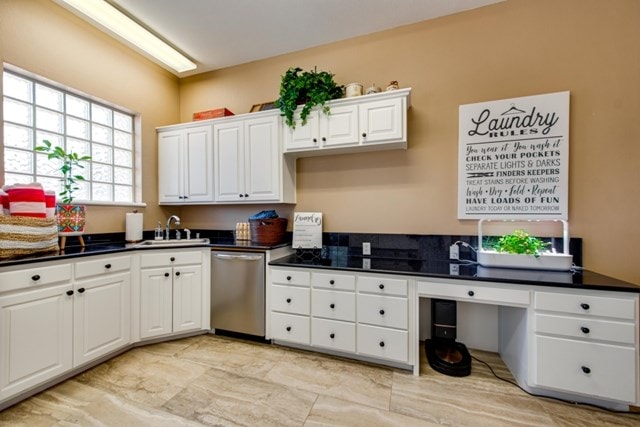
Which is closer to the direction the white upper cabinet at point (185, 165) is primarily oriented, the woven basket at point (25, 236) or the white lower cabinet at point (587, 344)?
the woven basket

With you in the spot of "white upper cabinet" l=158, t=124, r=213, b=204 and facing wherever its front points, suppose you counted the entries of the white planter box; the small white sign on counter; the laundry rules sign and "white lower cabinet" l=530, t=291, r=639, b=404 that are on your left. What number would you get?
4

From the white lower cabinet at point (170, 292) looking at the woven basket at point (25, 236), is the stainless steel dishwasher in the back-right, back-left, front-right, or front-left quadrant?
back-left

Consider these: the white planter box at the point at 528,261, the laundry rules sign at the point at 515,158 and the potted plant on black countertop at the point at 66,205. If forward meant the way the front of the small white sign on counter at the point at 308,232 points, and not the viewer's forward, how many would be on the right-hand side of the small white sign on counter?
1

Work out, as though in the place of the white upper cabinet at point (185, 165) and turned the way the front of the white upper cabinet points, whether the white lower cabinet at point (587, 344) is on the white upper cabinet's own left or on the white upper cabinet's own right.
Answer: on the white upper cabinet's own left

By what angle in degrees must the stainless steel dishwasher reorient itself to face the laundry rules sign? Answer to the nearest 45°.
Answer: approximately 90° to its left

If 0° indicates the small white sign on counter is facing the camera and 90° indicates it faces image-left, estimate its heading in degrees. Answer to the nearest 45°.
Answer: approximately 0°

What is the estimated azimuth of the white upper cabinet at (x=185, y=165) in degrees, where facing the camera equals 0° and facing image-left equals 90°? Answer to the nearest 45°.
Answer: approximately 45°

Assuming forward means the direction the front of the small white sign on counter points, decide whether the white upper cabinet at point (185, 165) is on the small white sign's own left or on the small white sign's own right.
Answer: on the small white sign's own right

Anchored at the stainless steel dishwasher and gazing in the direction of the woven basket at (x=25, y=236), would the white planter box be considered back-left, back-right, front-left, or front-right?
back-left
